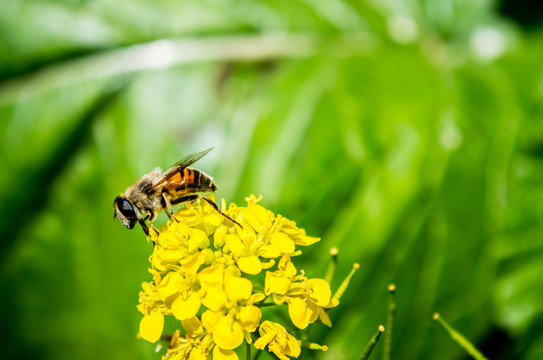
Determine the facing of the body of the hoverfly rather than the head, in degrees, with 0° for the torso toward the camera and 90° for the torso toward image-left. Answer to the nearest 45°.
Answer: approximately 90°
